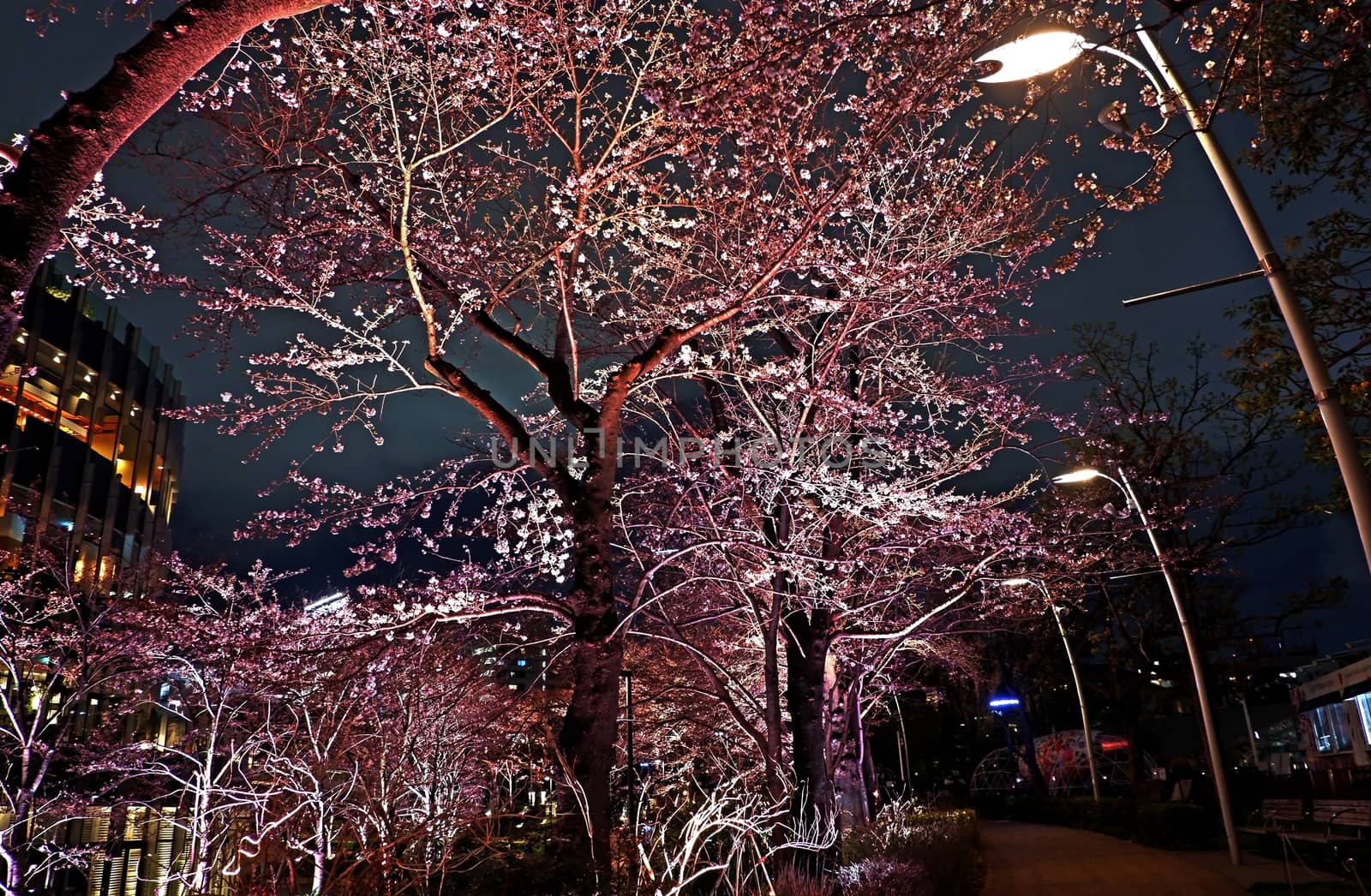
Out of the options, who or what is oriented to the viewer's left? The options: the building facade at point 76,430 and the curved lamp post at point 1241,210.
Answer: the curved lamp post

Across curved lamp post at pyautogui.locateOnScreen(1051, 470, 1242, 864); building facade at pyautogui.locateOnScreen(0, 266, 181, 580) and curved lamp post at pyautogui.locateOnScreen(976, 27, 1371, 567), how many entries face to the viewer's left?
2

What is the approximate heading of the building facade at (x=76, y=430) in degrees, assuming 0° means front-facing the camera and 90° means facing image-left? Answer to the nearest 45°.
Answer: approximately 315°

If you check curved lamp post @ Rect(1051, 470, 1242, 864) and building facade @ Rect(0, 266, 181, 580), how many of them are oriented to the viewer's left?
1

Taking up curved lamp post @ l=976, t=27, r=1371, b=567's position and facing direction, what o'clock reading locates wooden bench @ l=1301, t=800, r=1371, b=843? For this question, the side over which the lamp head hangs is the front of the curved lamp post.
The wooden bench is roughly at 3 o'clock from the curved lamp post.

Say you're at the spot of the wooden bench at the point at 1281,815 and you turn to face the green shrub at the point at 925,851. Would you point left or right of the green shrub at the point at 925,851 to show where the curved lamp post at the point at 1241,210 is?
left

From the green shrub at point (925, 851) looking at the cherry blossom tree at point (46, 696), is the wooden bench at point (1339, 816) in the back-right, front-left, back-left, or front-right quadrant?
back-right

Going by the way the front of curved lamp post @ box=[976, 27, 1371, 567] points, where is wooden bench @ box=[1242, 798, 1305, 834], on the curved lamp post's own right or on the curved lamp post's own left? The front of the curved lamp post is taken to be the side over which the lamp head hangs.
on the curved lamp post's own right

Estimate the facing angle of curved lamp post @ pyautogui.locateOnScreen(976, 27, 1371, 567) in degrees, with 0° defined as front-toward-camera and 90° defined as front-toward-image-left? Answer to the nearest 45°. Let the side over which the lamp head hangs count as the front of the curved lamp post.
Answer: approximately 90°

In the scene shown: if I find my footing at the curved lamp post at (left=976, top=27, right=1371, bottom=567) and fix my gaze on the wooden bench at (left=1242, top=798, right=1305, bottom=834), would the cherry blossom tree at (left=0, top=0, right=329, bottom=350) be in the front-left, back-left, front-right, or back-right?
back-left

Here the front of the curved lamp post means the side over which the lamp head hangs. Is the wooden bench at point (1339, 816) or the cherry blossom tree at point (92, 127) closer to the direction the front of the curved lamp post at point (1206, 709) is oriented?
the cherry blossom tree

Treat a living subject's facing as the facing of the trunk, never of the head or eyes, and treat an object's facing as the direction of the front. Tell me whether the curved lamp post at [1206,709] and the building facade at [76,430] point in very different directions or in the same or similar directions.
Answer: very different directions

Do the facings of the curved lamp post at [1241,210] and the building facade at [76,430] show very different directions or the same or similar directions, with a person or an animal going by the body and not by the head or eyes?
very different directions

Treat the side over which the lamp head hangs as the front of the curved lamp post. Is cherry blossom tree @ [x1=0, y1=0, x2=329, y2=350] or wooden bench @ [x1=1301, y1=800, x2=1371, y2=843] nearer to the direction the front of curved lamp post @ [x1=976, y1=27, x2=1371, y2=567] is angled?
the cherry blossom tree

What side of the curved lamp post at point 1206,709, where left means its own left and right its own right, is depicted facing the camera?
left
